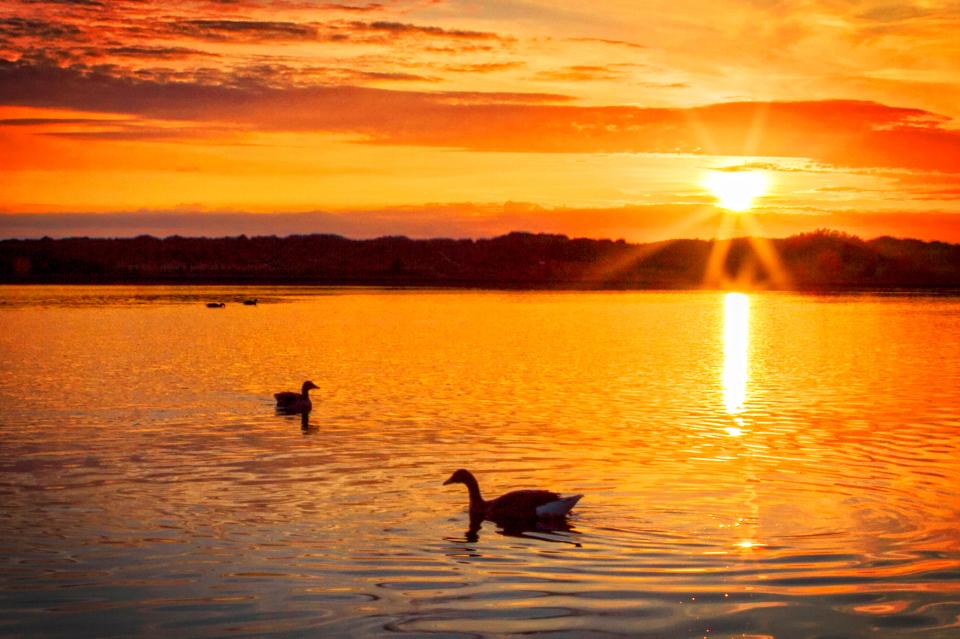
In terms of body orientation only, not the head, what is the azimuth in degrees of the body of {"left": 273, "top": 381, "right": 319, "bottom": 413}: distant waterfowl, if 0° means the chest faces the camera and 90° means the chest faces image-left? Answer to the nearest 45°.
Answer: approximately 270°

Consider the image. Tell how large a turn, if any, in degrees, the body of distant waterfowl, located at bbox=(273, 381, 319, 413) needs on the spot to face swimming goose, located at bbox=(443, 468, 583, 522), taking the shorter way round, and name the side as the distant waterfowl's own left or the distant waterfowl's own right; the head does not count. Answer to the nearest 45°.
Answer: approximately 90° to the distant waterfowl's own right

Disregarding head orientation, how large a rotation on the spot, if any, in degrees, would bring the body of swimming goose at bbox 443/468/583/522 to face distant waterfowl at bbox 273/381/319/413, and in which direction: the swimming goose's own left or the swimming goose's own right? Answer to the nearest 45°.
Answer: approximately 45° to the swimming goose's own right

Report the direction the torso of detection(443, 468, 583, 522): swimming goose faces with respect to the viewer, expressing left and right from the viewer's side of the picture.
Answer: facing to the left of the viewer

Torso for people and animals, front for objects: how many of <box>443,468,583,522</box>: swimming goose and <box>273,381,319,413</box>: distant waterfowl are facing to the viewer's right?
1

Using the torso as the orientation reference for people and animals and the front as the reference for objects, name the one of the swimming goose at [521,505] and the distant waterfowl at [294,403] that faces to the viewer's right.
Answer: the distant waterfowl

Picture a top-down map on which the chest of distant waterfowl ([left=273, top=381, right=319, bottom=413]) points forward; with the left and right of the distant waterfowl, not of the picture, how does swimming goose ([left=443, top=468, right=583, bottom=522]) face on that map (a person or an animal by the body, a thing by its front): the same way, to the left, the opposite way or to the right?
the opposite way
